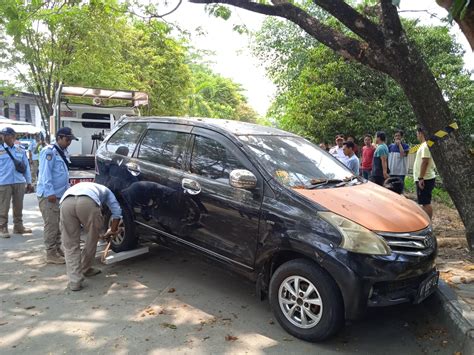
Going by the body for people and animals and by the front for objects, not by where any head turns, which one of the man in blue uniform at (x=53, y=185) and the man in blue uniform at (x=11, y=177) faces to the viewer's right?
the man in blue uniform at (x=53, y=185)

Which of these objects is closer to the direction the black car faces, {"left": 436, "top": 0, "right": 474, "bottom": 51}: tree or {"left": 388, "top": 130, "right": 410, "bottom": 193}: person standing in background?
the tree

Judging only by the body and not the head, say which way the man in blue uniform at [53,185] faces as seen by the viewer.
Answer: to the viewer's right

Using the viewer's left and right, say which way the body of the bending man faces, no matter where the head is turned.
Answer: facing away from the viewer and to the right of the viewer

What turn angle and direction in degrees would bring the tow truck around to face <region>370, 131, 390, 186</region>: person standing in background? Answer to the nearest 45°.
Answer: approximately 135° to its right

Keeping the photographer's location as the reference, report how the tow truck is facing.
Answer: facing away from the viewer

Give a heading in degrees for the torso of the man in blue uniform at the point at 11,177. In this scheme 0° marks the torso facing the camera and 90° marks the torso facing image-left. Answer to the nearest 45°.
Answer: approximately 0°

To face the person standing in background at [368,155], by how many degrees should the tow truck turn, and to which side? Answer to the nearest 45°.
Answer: approximately 90° to its right

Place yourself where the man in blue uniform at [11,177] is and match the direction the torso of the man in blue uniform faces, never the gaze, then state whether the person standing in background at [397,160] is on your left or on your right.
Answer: on your left

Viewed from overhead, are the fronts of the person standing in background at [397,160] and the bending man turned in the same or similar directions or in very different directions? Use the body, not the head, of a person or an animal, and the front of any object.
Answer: very different directions

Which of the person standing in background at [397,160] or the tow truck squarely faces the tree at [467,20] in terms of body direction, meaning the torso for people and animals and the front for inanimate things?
the person standing in background

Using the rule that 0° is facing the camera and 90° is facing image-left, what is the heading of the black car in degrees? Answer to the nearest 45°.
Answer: approximately 315°
